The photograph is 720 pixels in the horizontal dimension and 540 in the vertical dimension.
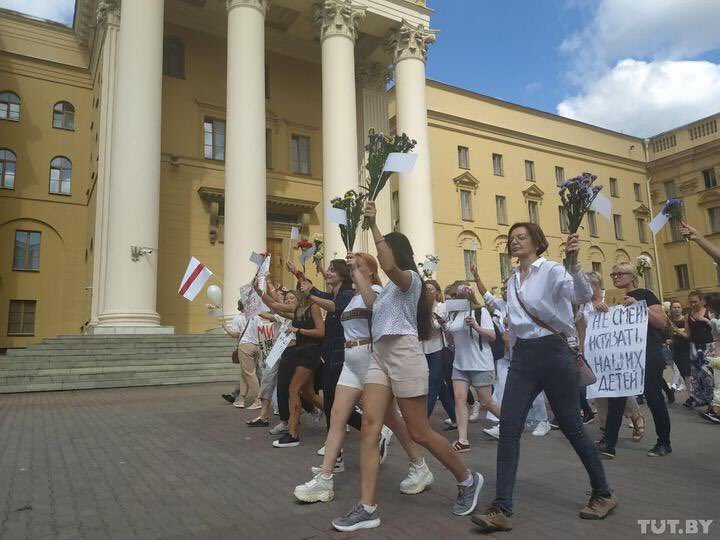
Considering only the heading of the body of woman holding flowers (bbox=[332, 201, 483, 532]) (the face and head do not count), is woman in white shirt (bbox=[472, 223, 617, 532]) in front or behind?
behind

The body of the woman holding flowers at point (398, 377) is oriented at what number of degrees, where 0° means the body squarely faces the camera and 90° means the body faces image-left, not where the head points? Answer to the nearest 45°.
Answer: approximately 90°

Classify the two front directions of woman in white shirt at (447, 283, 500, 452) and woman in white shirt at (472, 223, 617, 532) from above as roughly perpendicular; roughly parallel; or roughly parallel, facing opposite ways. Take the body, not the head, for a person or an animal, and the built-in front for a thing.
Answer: roughly parallel

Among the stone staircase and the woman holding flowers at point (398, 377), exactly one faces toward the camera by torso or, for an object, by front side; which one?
the stone staircase

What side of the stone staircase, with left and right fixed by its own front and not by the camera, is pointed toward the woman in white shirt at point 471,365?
front

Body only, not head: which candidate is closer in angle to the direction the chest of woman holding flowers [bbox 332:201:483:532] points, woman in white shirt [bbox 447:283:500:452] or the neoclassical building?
the neoclassical building

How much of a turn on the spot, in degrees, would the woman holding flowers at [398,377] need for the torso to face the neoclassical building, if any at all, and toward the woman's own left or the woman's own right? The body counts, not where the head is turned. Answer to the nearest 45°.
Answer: approximately 45° to the woman's own right

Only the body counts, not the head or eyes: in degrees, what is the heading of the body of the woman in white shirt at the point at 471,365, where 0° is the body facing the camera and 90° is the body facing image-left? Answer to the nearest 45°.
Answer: approximately 45°

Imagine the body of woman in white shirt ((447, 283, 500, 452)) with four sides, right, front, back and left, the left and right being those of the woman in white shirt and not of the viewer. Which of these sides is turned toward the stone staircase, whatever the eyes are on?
right

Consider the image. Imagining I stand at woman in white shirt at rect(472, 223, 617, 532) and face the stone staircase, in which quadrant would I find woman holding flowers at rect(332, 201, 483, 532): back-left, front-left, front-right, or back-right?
front-left

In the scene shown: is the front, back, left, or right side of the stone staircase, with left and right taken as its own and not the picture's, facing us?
front

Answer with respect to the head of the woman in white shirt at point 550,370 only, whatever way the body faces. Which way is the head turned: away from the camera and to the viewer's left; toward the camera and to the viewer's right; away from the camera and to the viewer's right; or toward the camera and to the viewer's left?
toward the camera and to the viewer's left

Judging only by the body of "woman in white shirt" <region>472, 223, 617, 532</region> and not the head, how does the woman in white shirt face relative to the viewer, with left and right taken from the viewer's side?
facing the viewer and to the left of the viewer
